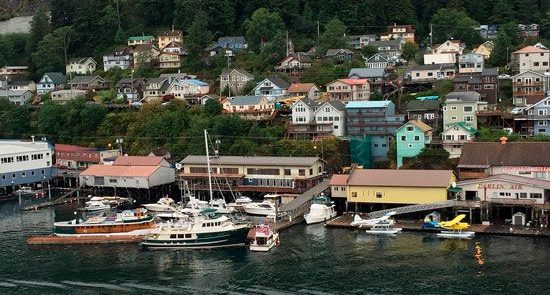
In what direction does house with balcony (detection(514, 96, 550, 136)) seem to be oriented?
toward the camera

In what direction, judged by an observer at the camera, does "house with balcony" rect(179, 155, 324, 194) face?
facing the viewer

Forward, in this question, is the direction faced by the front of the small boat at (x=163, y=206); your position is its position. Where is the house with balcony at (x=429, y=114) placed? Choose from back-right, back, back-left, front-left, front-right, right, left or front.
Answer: back

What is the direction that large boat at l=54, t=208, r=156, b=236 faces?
to the viewer's left

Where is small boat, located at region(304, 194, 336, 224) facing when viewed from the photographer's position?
facing the viewer and to the left of the viewer

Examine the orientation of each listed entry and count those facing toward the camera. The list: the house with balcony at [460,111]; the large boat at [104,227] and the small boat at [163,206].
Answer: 1

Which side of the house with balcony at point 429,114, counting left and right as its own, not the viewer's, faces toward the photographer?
front

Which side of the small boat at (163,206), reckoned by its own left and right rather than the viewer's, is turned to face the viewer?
left

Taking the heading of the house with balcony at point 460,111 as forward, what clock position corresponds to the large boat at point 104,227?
The large boat is roughly at 2 o'clock from the house with balcony.

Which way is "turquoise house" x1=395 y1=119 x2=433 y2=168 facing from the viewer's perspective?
toward the camera

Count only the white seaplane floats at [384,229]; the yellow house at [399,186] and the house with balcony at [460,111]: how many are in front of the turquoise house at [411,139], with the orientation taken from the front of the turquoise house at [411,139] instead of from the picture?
2
